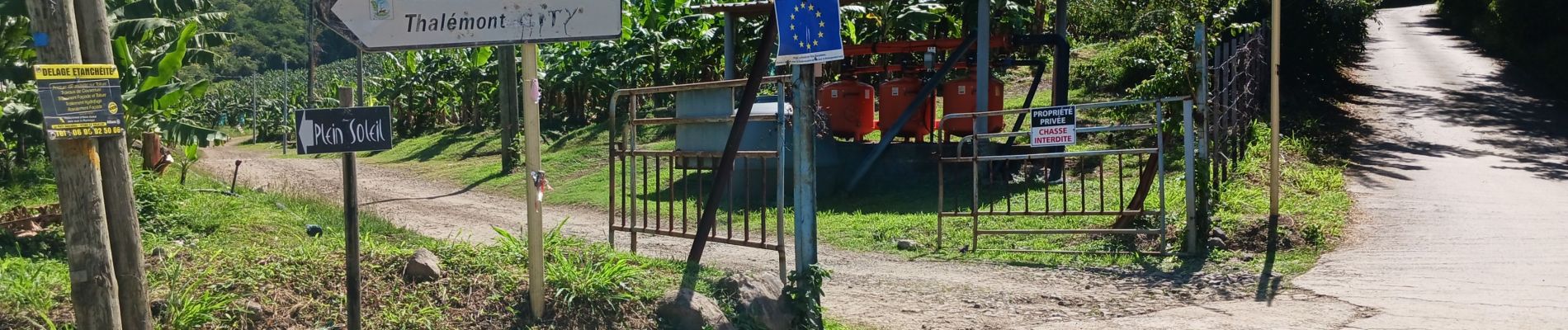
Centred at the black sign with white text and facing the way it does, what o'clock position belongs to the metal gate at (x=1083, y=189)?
The metal gate is roughly at 8 o'clock from the black sign with white text.

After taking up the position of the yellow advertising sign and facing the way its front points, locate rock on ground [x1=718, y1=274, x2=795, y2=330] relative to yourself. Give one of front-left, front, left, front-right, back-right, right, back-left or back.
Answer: left

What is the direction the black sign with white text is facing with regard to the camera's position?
facing the viewer

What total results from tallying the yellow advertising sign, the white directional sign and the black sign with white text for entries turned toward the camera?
3

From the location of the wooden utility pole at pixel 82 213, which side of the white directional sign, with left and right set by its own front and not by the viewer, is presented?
right

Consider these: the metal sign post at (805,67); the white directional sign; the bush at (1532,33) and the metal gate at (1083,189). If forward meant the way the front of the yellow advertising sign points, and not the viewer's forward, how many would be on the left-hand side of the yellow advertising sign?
4

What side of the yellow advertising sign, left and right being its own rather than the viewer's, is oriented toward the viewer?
front

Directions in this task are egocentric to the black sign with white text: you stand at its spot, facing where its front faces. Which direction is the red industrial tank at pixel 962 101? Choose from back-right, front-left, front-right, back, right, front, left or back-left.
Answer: back-left

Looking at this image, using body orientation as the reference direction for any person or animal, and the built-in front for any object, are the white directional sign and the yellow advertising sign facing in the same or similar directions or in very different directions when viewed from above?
same or similar directions

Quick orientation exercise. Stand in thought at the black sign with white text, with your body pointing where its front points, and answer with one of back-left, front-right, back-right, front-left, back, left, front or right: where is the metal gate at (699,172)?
back-left

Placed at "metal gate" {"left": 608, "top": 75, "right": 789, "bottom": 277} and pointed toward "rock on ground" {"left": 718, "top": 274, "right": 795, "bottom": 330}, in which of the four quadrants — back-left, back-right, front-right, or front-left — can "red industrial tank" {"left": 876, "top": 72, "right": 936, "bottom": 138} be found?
back-left

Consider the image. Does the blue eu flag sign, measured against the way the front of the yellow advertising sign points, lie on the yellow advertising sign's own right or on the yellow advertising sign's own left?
on the yellow advertising sign's own left

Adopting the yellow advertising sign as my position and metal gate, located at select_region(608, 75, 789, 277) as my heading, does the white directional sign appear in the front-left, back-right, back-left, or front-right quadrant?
front-right

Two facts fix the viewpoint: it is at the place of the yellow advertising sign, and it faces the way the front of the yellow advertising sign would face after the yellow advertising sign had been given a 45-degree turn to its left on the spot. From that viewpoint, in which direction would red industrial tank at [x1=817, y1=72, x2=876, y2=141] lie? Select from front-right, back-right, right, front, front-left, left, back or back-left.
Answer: left

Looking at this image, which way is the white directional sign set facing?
toward the camera
